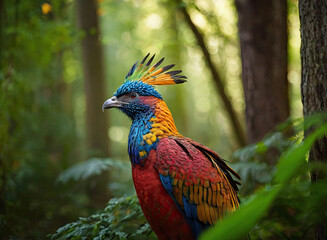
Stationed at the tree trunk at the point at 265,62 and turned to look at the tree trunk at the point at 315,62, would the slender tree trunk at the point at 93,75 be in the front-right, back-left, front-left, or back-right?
back-right

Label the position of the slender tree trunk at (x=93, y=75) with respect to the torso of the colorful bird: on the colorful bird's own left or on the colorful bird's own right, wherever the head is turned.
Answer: on the colorful bird's own right

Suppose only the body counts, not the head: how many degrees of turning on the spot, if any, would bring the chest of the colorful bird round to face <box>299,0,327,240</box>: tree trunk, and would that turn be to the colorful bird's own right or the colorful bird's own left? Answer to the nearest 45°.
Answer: approximately 180°

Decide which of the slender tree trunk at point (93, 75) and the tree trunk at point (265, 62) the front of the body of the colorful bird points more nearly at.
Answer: the slender tree trunk

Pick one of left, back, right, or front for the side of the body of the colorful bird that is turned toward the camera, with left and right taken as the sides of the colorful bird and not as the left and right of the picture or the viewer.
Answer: left

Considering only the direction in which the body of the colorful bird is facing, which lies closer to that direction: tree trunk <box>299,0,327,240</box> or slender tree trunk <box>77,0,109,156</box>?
the slender tree trunk

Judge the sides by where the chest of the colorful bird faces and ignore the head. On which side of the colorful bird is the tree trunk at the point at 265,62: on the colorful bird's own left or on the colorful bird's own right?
on the colorful bird's own right
